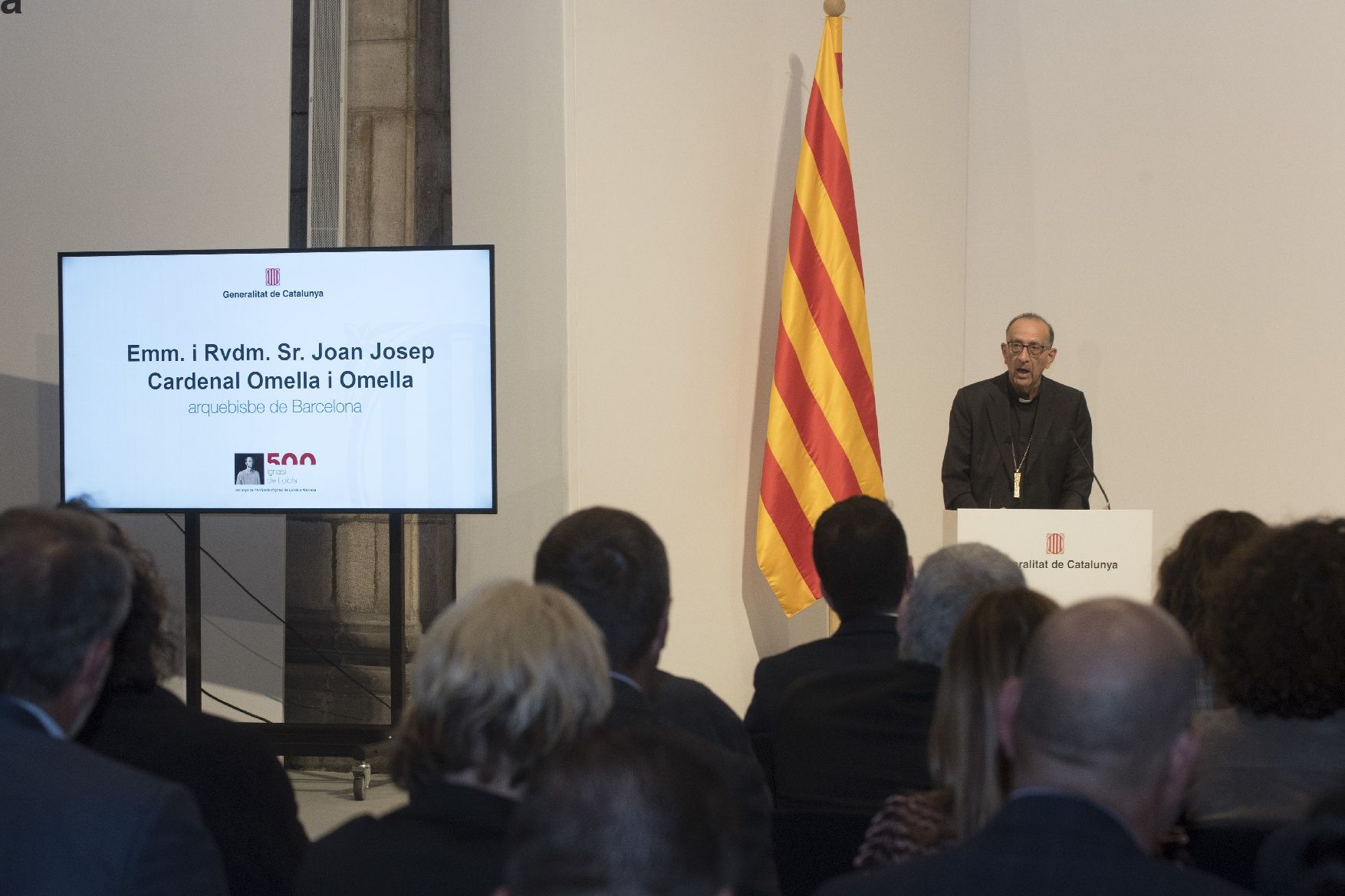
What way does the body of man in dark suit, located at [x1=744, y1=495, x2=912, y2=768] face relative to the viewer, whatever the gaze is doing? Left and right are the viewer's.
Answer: facing away from the viewer

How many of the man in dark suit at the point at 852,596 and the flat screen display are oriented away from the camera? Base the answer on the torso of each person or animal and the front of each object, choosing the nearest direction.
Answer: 1

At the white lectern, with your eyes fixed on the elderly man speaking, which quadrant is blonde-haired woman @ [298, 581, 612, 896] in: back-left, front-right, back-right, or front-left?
back-left

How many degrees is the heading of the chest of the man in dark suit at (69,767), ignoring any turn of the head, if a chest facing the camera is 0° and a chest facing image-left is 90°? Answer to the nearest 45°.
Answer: approximately 225°

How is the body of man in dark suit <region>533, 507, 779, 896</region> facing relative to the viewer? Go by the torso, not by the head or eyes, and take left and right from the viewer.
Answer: facing away from the viewer and to the right of the viewer

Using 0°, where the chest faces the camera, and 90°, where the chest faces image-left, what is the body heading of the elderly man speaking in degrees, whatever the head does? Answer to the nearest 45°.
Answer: approximately 0°

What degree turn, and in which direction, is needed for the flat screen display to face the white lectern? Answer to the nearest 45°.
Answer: approximately 90° to its left

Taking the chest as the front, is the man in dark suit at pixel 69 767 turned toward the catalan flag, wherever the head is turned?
yes

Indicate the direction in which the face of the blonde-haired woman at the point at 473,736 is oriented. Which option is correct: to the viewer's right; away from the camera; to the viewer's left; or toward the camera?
away from the camera

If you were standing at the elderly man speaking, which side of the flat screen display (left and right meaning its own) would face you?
left

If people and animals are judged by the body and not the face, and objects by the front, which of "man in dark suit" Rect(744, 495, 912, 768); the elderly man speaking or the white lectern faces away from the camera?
the man in dark suit

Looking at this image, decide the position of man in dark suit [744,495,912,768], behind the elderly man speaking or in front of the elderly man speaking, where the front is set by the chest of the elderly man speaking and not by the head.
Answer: in front

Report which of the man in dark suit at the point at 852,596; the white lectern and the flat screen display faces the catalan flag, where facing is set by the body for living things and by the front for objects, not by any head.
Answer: the man in dark suit

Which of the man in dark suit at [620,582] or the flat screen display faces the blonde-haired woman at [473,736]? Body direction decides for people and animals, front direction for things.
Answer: the flat screen display

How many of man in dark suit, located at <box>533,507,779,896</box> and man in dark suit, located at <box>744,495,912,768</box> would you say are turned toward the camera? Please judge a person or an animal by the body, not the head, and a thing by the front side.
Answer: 0

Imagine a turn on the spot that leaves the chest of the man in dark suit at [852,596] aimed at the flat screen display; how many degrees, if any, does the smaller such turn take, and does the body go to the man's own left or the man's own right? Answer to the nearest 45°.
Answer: approximately 45° to the man's own left

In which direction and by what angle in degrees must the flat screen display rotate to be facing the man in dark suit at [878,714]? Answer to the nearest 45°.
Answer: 0° — it already faces them
